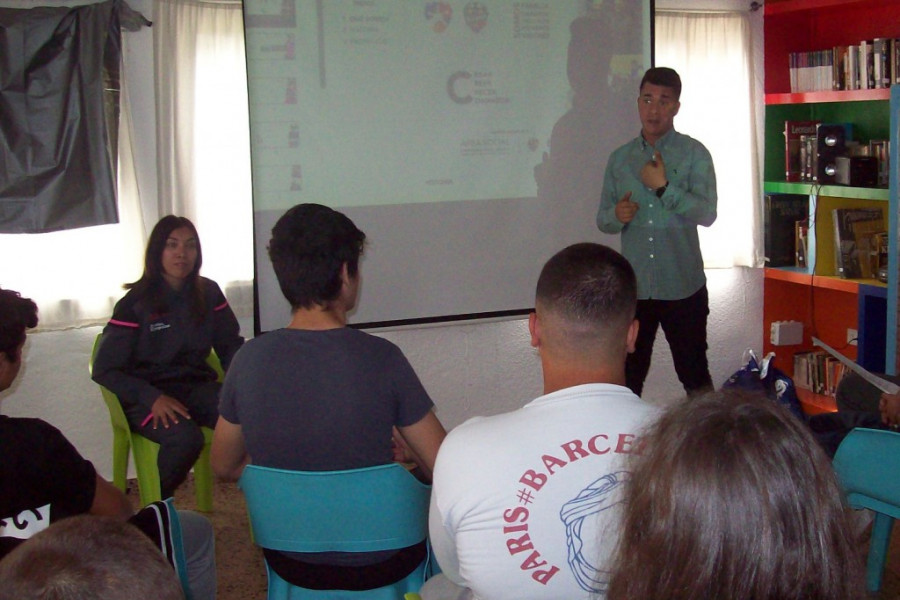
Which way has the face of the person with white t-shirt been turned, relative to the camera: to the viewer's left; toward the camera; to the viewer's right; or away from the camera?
away from the camera

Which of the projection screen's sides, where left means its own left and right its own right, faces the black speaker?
left

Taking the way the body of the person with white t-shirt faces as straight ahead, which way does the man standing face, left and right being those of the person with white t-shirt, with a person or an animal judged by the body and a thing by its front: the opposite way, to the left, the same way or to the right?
the opposite way

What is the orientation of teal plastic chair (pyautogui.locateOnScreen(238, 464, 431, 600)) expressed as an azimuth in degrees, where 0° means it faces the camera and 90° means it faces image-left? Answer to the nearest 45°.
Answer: approximately 180°

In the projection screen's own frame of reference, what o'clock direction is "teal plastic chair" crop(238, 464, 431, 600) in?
The teal plastic chair is roughly at 12 o'clock from the projection screen.

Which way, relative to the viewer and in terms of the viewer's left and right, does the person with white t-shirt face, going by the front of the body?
facing away from the viewer

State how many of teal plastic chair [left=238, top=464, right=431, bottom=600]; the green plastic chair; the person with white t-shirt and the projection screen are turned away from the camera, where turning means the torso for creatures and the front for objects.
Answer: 2

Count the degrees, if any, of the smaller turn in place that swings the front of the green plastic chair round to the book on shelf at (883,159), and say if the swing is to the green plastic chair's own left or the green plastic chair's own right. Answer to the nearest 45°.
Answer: approximately 45° to the green plastic chair's own left

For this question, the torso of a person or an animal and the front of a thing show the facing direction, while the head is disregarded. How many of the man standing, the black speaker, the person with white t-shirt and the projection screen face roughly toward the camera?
3
